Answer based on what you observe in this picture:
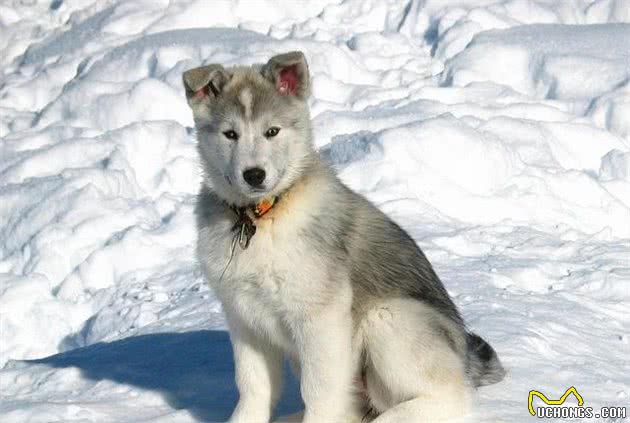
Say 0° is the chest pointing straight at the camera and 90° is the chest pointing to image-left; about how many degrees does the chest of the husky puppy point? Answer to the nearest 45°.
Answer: approximately 45°
